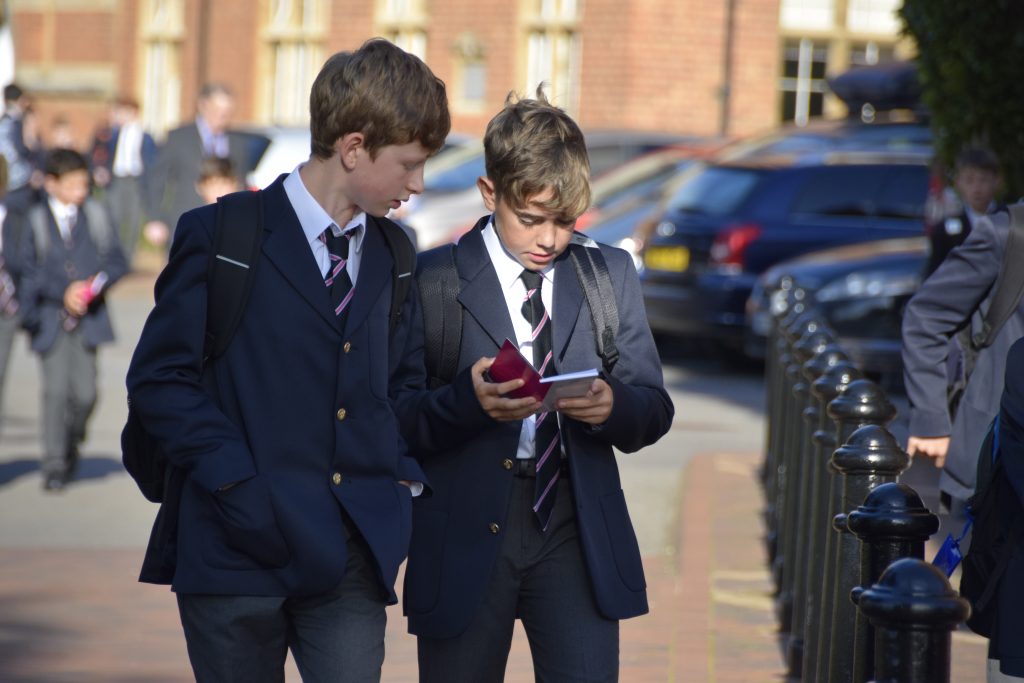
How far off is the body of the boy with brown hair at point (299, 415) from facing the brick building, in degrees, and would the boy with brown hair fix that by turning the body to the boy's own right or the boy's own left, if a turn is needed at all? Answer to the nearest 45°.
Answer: approximately 135° to the boy's own left

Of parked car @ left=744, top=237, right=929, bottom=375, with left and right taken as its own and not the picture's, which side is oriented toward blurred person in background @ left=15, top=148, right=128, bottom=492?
front

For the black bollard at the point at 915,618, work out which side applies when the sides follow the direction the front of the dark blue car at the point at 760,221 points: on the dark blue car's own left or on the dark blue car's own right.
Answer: on the dark blue car's own right

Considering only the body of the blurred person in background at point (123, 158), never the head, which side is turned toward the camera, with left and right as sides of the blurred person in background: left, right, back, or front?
front

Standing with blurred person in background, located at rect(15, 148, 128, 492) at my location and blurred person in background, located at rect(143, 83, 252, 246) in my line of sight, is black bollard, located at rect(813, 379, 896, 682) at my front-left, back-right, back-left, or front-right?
back-right

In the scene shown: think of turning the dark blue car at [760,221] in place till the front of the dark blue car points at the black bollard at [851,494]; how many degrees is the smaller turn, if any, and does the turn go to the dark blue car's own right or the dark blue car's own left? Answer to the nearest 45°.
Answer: approximately 135° to the dark blue car's own right

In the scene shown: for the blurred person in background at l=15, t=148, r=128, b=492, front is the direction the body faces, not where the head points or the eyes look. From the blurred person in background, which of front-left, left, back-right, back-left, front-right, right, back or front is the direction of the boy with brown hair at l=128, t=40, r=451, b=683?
front

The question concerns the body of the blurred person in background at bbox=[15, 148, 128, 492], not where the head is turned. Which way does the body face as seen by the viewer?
toward the camera

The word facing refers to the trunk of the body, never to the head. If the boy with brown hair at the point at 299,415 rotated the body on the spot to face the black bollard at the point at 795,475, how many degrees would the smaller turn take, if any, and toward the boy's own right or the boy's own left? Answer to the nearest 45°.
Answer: approximately 90° to the boy's own left

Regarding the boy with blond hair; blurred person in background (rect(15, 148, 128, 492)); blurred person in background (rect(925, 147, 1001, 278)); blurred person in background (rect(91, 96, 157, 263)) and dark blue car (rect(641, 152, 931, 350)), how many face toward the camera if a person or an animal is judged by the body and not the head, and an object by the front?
4

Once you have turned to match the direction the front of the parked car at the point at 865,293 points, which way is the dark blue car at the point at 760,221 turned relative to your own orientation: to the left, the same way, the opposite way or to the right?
the opposite way

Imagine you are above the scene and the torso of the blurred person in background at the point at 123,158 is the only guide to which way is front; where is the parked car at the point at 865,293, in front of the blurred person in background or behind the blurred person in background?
in front

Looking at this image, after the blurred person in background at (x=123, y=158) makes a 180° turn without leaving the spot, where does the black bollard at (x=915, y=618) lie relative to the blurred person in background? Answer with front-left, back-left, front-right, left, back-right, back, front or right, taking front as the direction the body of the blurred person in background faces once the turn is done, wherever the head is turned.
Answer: back

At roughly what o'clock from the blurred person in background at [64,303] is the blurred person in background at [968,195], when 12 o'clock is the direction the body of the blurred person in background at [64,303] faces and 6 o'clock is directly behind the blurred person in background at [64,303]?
the blurred person in background at [968,195] is roughly at 10 o'clock from the blurred person in background at [64,303].
